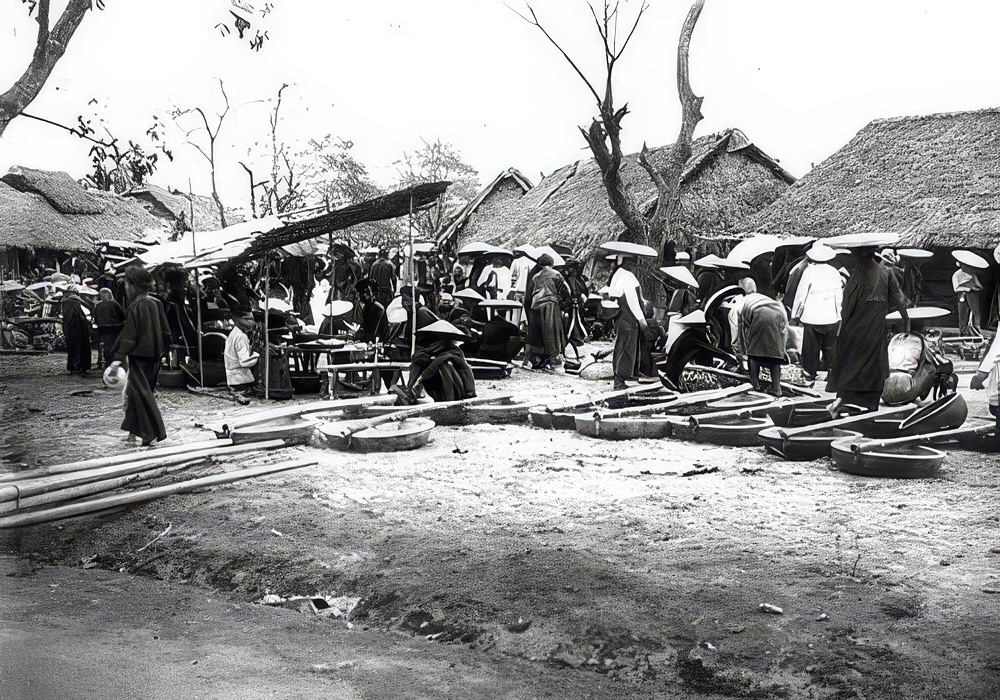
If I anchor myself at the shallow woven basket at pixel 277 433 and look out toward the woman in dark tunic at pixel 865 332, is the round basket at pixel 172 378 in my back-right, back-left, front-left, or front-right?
back-left

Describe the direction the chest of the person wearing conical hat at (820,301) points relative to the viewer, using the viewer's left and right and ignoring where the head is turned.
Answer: facing away from the viewer

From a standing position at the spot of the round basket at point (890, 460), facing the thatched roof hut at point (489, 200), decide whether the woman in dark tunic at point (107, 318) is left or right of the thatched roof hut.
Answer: left

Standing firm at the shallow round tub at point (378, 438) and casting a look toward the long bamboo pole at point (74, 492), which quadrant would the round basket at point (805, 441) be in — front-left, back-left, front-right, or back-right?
back-left

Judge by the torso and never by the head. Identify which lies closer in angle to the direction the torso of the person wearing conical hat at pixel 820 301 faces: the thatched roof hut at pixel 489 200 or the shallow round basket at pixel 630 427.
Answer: the thatched roof hut

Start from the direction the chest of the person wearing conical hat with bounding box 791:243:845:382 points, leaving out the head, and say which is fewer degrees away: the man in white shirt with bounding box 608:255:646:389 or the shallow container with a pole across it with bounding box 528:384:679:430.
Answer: the man in white shirt

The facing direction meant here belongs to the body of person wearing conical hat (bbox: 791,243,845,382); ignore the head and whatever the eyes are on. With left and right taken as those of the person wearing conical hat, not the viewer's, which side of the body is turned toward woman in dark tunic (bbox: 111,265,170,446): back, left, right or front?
left

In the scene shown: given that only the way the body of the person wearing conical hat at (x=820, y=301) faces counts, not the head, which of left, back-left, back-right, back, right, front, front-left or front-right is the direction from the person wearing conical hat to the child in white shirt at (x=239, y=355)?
left
